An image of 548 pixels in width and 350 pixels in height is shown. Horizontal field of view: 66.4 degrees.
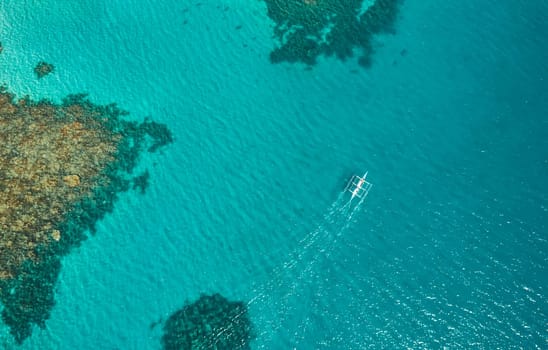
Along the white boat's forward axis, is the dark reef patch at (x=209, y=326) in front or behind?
behind

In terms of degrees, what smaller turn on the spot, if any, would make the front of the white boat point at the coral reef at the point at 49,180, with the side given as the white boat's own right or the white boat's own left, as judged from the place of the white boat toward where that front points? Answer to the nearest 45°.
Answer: approximately 135° to the white boat's own left

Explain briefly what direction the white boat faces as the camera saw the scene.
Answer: facing away from the viewer and to the right of the viewer
